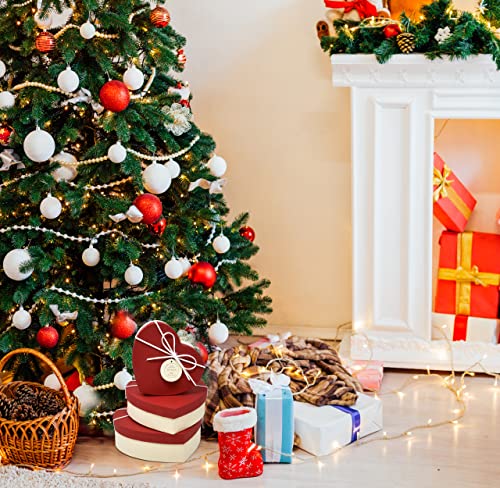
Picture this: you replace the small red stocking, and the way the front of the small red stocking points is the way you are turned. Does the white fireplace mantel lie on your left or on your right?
on your left

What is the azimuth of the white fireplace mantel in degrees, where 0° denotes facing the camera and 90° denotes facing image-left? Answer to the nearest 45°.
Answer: approximately 0°

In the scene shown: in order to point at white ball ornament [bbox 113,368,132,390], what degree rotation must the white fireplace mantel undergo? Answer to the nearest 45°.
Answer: approximately 45° to its right

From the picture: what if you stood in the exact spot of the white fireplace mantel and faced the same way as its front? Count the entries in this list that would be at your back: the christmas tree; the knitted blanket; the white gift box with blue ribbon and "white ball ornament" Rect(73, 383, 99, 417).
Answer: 0

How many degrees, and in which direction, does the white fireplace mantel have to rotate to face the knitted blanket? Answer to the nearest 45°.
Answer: approximately 45° to its right

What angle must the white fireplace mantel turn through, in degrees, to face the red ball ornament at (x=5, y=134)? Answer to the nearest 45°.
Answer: approximately 45° to its right

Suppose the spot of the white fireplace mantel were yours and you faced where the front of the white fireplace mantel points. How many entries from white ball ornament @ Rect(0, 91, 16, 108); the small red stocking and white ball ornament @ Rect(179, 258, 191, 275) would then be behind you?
0

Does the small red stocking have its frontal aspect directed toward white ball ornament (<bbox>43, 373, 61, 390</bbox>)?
no

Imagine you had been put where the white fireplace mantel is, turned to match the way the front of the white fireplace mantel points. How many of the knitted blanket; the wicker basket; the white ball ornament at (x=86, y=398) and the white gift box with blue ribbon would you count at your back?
0
